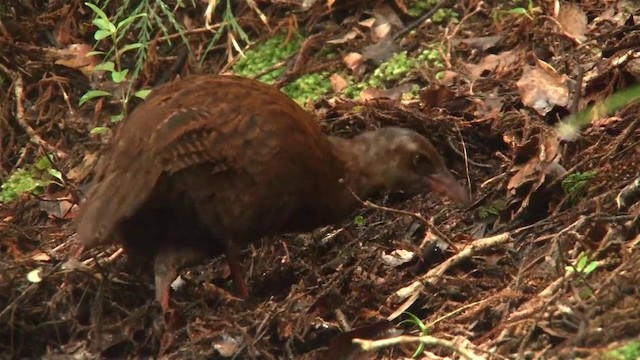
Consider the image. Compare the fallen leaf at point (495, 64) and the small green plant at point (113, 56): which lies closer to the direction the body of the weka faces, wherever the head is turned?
the fallen leaf

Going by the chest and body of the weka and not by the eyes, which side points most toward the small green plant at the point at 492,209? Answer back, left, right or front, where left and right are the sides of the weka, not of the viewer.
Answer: front

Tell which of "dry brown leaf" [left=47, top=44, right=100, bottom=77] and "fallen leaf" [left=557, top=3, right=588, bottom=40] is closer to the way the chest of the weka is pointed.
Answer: the fallen leaf

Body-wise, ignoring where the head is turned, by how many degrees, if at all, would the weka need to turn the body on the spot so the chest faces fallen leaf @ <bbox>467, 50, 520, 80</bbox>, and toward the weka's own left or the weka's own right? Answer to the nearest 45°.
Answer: approximately 45° to the weka's own left

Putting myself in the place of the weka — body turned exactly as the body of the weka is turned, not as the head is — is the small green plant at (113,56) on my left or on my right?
on my left

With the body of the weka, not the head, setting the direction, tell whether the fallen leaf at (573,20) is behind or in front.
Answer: in front

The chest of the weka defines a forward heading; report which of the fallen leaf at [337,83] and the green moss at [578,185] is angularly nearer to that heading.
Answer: the green moss

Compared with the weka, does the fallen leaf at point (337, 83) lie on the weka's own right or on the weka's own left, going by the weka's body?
on the weka's own left

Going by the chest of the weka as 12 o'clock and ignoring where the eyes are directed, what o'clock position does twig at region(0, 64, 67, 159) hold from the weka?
The twig is roughly at 8 o'clock from the weka.

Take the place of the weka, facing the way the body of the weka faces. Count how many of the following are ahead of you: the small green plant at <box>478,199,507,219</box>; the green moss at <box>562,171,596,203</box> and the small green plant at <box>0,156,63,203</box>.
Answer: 2

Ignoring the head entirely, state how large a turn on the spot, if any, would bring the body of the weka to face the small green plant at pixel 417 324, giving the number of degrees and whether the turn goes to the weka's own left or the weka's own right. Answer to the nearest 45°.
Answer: approximately 45° to the weka's own right

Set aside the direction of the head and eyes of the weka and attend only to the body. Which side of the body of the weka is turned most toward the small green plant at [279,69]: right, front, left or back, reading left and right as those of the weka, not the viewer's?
left

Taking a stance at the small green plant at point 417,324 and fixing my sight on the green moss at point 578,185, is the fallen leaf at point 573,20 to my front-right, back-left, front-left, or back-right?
front-left

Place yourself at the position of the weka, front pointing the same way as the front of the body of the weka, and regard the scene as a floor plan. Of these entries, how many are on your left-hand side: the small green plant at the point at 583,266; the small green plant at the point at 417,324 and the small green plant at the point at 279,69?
1

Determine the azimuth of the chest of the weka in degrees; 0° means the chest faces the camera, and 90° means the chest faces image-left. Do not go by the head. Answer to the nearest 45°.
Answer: approximately 270°

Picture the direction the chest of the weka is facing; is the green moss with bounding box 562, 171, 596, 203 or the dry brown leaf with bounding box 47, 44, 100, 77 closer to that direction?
the green moss

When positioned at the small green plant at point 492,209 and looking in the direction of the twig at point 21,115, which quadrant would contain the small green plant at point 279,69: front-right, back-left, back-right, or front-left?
front-right
